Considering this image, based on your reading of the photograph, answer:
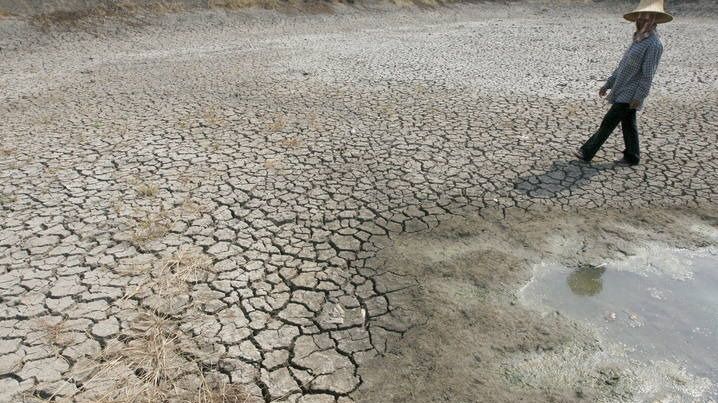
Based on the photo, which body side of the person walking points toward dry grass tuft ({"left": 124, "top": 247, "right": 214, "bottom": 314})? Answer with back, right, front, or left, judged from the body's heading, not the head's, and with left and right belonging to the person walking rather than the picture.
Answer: front

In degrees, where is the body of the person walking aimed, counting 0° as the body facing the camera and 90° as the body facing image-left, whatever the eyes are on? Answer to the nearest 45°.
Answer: approximately 45°

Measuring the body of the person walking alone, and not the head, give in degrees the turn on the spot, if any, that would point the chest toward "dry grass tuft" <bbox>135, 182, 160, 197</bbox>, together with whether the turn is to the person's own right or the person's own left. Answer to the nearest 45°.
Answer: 0° — they already face it

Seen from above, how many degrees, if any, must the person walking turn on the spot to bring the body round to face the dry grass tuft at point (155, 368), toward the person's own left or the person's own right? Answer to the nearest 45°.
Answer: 0° — they already face it

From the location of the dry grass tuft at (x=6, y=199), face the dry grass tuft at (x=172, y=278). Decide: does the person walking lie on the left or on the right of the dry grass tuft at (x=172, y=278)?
left

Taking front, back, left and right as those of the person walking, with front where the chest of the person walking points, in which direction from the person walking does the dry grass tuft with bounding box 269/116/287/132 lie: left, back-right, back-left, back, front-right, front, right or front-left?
front-right

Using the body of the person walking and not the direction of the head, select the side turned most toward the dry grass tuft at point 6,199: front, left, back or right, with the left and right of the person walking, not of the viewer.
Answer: front
